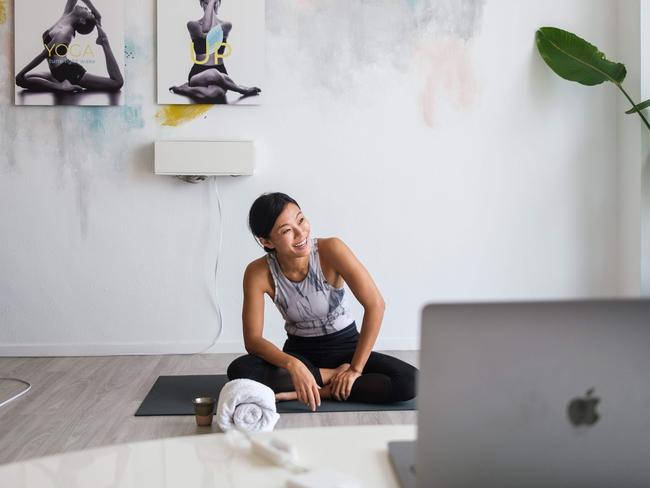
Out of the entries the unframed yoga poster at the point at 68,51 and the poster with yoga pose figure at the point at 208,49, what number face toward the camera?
2

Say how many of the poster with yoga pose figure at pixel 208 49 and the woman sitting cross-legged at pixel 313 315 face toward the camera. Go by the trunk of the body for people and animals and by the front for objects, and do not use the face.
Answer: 2

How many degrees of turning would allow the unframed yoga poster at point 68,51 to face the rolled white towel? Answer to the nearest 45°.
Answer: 0° — it already faces it

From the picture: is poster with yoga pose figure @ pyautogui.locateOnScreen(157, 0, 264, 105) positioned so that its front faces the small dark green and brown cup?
yes

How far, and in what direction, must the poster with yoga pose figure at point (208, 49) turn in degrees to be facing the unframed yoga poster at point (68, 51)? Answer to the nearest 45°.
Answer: approximately 90° to its right

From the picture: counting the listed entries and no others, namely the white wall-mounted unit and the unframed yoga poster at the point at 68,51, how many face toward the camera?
2

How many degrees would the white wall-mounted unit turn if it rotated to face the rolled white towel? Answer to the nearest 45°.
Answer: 0° — it already faces it
